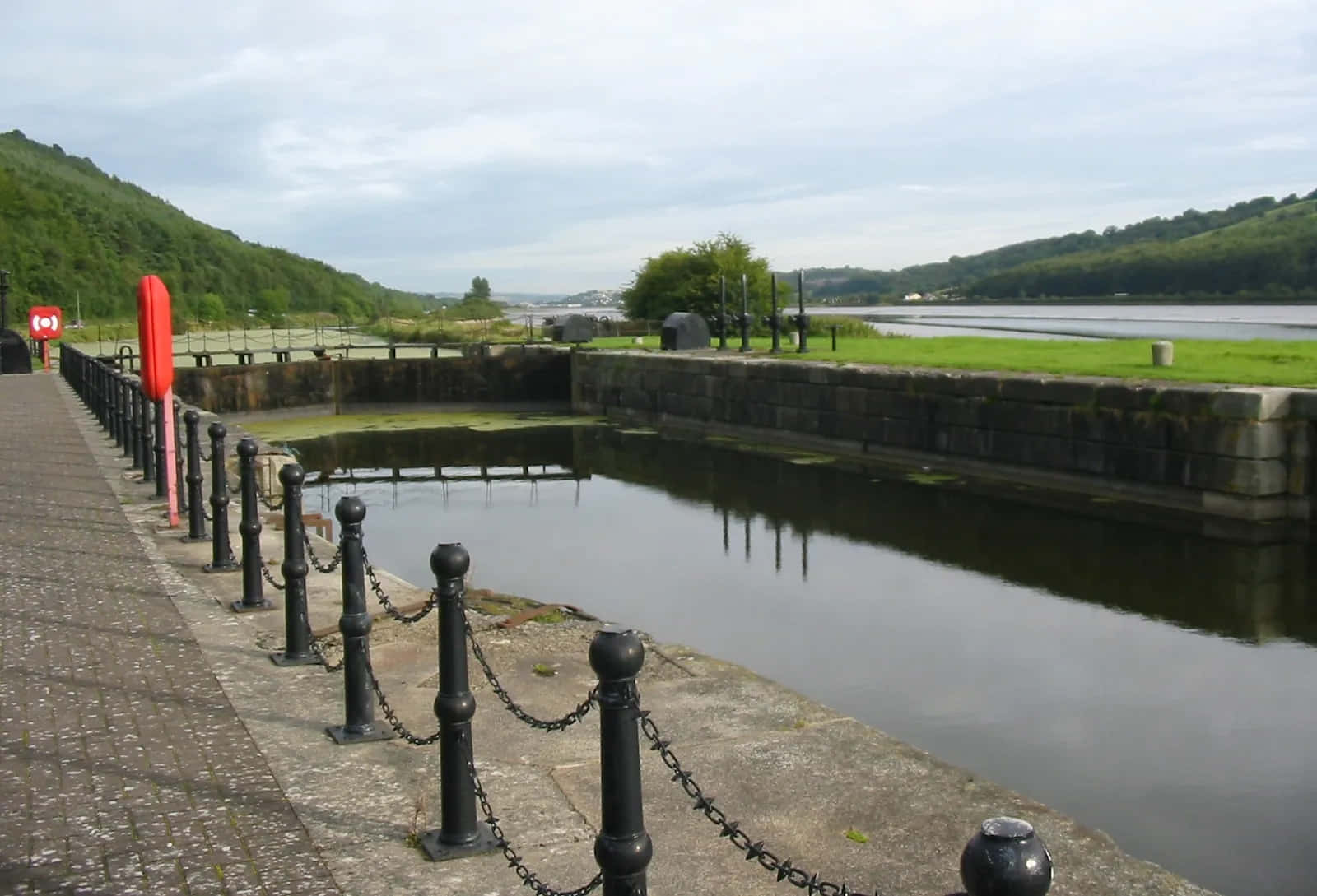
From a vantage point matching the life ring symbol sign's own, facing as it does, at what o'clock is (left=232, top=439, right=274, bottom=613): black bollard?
The black bollard is roughly at 12 o'clock from the life ring symbol sign.

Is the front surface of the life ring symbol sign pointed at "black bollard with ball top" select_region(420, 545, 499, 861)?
yes

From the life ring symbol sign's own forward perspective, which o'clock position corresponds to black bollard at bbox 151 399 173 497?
The black bollard is roughly at 12 o'clock from the life ring symbol sign.

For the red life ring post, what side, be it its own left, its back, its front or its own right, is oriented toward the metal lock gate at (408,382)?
right

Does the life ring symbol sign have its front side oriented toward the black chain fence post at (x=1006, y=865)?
yes

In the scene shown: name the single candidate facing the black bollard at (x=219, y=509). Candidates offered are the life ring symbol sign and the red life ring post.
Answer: the life ring symbol sign

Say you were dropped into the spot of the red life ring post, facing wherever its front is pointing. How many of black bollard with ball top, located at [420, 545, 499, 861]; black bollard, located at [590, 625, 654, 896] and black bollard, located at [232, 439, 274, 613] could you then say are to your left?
3

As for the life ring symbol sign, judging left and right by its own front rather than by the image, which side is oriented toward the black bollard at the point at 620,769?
front

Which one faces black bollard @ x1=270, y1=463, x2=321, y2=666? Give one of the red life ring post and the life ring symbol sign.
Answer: the life ring symbol sign

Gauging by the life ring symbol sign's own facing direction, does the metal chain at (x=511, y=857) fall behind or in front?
in front

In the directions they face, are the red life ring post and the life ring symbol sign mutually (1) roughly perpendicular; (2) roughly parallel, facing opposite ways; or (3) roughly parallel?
roughly perpendicular

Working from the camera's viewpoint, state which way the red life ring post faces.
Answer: facing to the left of the viewer

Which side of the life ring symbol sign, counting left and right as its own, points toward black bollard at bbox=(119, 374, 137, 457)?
front

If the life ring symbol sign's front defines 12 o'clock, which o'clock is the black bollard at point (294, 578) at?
The black bollard is roughly at 12 o'clock from the life ring symbol sign.

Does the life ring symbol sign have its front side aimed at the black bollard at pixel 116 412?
yes
